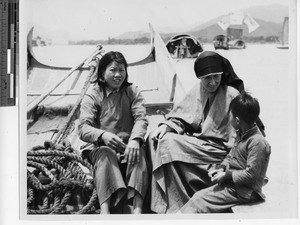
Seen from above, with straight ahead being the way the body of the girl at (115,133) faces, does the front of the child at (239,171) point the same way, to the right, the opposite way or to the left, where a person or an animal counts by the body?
to the right

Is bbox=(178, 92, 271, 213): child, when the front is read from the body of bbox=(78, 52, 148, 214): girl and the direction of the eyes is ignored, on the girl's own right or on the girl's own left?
on the girl's own left

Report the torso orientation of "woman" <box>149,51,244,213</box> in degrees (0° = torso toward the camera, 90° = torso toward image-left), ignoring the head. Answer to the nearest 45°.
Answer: approximately 45°

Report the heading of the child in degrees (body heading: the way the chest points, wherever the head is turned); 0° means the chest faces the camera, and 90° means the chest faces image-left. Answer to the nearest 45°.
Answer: approximately 90°

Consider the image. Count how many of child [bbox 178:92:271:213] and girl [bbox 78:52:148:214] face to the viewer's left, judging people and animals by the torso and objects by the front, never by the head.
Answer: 1
